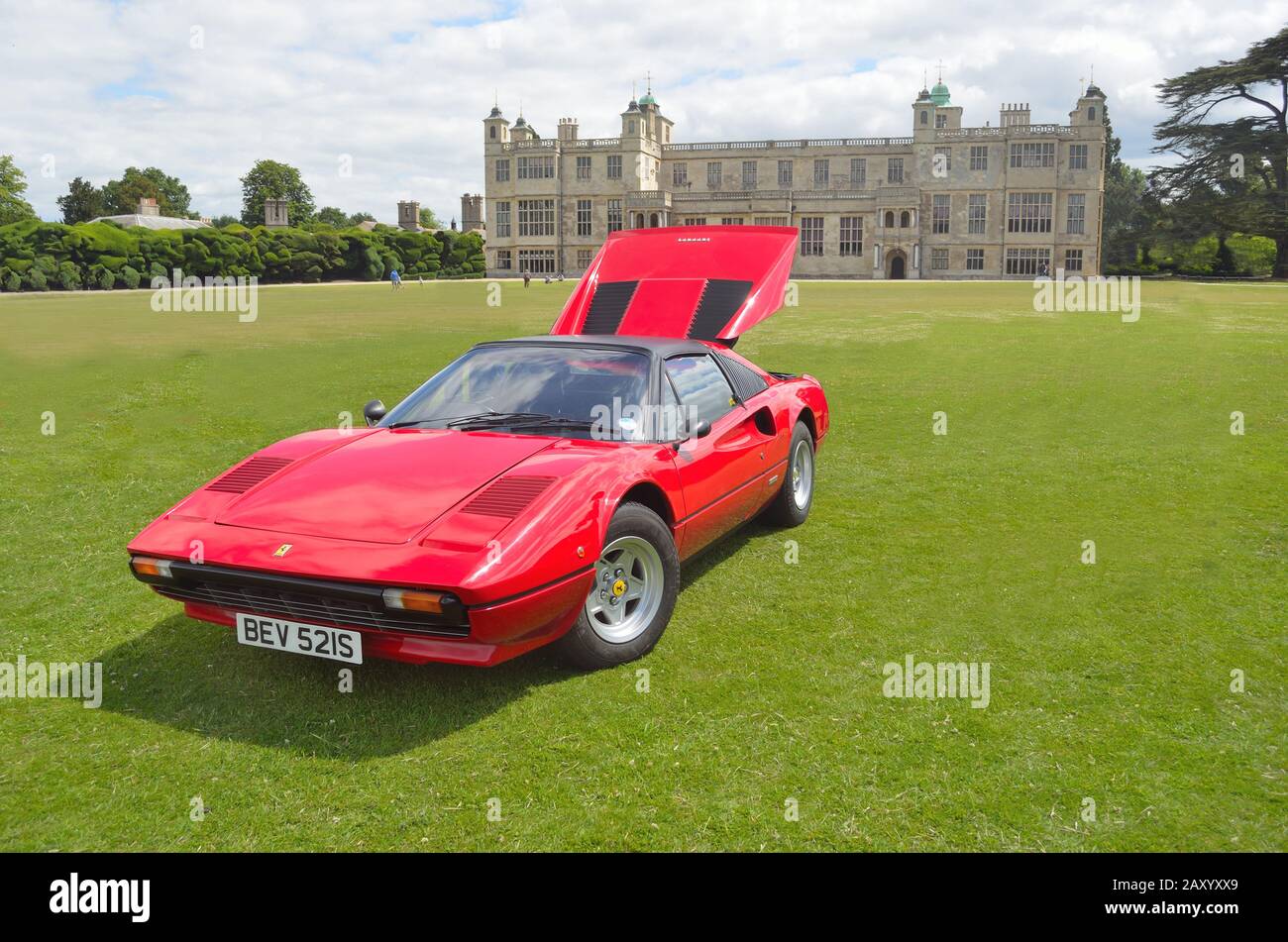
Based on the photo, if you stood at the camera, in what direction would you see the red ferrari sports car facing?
facing the viewer and to the left of the viewer
